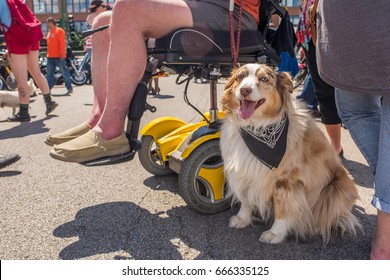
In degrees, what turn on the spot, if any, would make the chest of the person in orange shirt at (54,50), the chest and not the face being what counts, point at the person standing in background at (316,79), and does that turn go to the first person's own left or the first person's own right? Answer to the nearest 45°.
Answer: approximately 45° to the first person's own left

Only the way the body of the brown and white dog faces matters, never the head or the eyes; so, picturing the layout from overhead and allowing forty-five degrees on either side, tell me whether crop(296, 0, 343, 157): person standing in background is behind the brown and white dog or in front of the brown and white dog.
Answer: behind

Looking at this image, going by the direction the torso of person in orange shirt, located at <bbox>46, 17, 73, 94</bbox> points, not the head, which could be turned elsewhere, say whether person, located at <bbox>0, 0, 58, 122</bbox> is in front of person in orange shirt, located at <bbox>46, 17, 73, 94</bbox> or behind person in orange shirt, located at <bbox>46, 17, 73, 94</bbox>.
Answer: in front

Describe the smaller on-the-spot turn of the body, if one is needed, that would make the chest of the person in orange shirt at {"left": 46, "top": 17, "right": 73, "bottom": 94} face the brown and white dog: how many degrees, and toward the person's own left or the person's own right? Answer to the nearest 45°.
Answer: approximately 45° to the person's own left

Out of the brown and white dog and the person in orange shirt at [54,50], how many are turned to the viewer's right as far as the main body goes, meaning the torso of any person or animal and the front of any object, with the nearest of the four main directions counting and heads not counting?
0

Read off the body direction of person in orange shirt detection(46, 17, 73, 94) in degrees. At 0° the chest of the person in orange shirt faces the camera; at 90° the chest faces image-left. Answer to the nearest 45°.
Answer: approximately 45°

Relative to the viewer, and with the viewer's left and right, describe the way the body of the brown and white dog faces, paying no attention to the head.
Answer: facing the viewer and to the left of the viewer

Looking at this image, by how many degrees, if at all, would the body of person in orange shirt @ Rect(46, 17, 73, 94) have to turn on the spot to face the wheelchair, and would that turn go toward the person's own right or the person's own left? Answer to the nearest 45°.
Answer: approximately 45° to the person's own left

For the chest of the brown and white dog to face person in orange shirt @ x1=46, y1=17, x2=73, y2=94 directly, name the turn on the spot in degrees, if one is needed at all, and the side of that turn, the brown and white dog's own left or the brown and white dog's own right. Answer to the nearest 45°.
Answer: approximately 90° to the brown and white dog's own right
